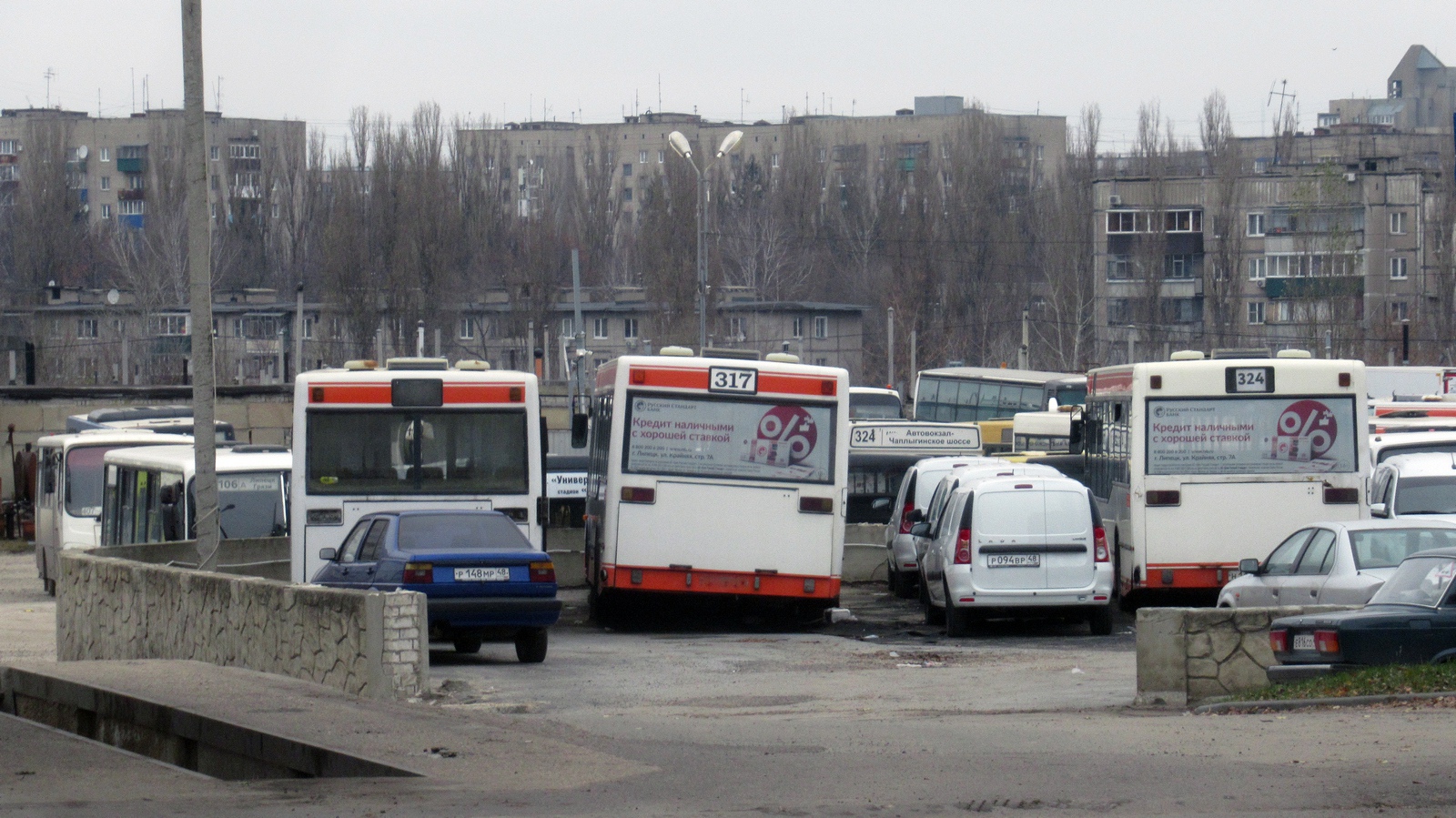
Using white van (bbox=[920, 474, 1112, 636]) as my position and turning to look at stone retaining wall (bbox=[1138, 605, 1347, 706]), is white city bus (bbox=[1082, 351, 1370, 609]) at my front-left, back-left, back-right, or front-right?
back-left

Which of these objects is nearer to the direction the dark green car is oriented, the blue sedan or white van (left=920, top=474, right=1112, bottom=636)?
the white van

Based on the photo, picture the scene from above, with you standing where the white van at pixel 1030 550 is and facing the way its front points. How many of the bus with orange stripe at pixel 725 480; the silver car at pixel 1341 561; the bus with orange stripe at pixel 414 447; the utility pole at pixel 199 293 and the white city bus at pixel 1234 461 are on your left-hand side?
3

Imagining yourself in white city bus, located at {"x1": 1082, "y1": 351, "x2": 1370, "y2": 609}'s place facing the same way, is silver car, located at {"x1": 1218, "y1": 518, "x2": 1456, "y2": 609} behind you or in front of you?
behind

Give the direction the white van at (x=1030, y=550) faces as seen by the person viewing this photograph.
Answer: facing away from the viewer

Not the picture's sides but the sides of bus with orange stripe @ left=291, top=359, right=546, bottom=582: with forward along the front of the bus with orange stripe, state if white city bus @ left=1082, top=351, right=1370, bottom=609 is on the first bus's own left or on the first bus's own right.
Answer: on the first bus's own right

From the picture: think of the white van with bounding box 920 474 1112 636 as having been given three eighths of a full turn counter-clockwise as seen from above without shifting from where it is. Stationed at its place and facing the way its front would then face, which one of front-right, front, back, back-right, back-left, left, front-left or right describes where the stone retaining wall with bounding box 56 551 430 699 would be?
front

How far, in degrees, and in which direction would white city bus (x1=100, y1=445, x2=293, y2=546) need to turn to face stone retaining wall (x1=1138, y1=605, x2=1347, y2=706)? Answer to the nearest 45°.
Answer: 0° — it already faces it

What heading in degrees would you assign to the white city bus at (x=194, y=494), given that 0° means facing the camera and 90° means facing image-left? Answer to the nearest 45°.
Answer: approximately 315°

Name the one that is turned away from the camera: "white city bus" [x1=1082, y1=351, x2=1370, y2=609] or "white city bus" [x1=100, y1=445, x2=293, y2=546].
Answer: "white city bus" [x1=1082, y1=351, x2=1370, y2=609]

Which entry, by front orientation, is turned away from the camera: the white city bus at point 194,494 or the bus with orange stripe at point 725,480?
the bus with orange stripe

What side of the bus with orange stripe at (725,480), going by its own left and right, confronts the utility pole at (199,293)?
left

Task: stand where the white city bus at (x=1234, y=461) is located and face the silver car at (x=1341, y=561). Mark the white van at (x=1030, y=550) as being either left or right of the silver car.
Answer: right

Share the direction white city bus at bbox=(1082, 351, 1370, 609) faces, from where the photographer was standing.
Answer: facing away from the viewer

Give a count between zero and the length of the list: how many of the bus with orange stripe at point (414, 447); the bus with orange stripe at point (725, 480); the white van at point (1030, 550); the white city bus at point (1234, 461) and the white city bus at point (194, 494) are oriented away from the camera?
4

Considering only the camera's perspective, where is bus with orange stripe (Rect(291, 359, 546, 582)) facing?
facing away from the viewer

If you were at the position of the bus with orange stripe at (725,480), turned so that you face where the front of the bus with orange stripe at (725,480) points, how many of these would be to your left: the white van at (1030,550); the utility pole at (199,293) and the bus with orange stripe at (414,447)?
2

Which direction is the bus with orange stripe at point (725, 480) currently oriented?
away from the camera
